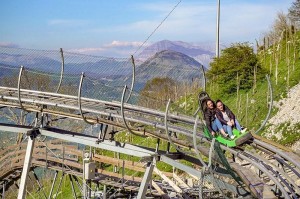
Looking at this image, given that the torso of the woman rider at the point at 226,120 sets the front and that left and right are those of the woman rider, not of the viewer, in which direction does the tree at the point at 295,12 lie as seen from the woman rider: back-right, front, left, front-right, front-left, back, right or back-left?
back-left

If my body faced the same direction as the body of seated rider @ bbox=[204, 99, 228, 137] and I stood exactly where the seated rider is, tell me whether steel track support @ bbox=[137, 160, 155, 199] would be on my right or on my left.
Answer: on my right

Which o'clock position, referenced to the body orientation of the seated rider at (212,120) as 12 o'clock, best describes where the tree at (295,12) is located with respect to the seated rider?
The tree is roughly at 8 o'clock from the seated rider.

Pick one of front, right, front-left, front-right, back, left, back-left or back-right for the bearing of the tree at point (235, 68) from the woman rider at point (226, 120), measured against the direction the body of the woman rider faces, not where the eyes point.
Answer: back-left
